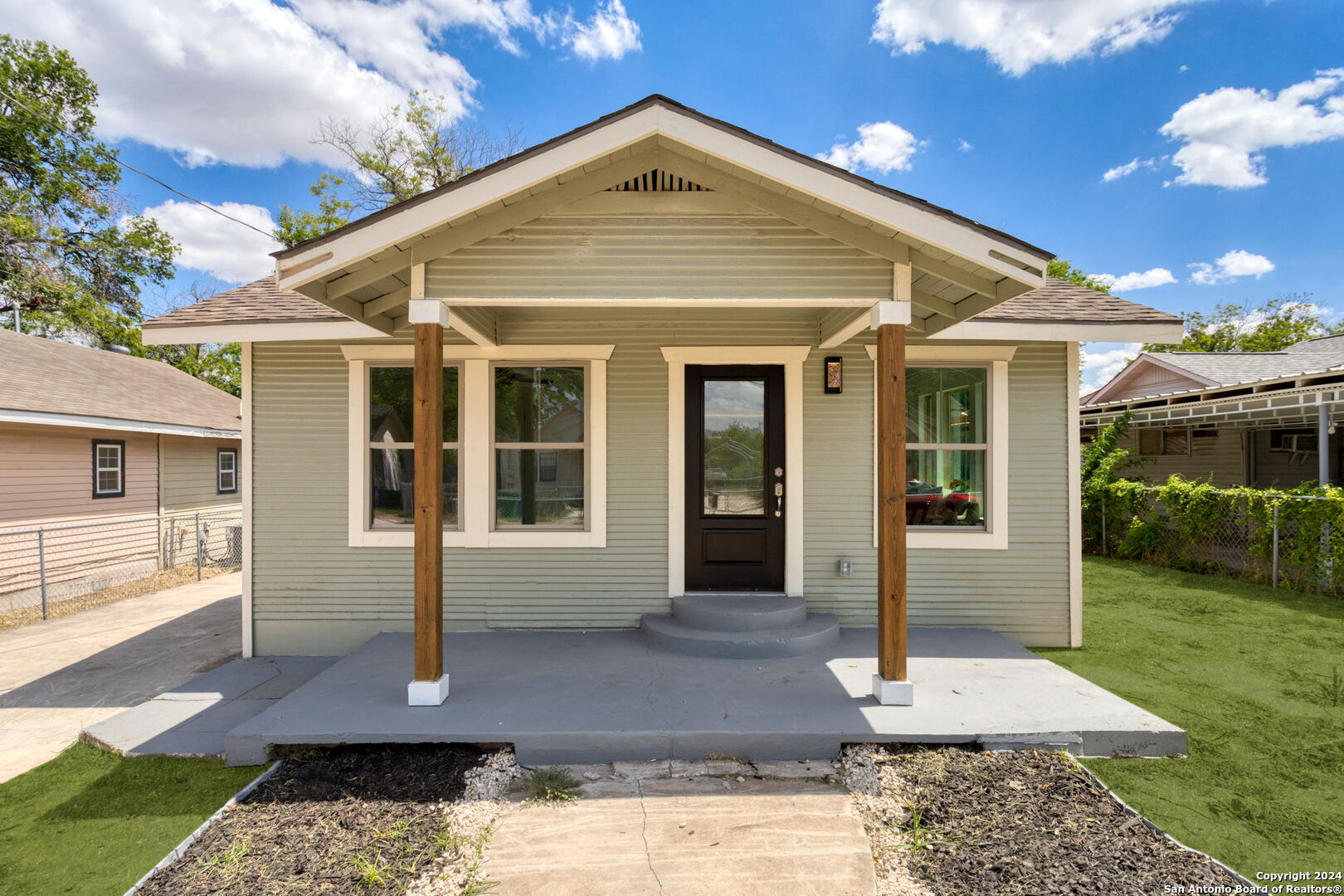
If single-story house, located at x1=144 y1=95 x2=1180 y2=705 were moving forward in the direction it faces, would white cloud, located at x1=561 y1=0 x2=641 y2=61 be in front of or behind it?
behind

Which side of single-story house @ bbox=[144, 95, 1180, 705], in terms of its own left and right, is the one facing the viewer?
front

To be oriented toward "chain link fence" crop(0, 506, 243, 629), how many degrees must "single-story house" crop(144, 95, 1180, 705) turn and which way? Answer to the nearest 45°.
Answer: approximately 135° to its right

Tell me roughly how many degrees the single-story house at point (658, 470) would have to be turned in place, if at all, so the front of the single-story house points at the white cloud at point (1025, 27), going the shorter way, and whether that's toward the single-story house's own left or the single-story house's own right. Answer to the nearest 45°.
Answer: approximately 135° to the single-story house's own left

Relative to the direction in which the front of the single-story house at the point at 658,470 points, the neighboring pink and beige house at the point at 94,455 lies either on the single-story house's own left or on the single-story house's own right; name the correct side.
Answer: on the single-story house's own right

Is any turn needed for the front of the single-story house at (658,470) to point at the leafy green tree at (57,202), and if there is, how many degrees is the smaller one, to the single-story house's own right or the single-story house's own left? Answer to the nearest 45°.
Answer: approximately 135° to the single-story house's own right
